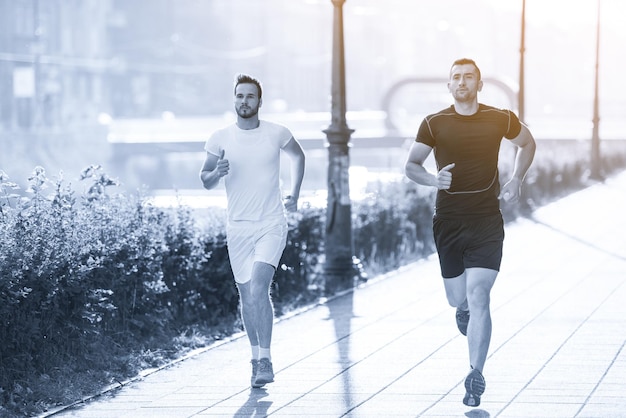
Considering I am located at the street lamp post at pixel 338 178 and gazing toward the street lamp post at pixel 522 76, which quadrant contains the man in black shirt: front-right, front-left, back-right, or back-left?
back-right

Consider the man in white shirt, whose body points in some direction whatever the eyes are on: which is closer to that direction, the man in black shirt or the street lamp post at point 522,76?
the man in black shirt

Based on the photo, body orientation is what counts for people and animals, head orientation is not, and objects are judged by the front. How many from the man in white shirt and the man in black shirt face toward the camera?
2

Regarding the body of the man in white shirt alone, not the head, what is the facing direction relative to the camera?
toward the camera

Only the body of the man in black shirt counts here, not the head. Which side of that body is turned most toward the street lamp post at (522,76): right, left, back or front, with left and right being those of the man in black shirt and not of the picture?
back

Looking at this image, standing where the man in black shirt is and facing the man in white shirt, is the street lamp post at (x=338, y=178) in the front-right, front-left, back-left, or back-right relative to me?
front-right

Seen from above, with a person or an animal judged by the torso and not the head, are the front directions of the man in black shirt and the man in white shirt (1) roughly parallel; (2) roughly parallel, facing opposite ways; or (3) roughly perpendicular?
roughly parallel

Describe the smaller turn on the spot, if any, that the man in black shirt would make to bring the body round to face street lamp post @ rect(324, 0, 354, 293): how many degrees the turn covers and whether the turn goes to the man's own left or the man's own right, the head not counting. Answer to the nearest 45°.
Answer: approximately 180°

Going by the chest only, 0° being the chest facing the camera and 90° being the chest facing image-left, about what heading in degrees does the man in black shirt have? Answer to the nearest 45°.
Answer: approximately 0°

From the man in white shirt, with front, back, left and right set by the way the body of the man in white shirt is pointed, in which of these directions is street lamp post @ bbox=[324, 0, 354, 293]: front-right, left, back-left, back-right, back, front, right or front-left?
back
